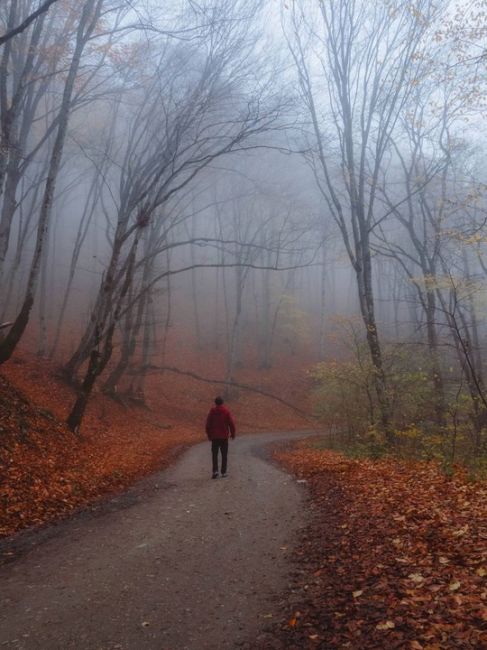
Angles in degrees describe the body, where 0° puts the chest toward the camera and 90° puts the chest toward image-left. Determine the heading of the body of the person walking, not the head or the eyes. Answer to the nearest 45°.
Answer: approximately 180°
